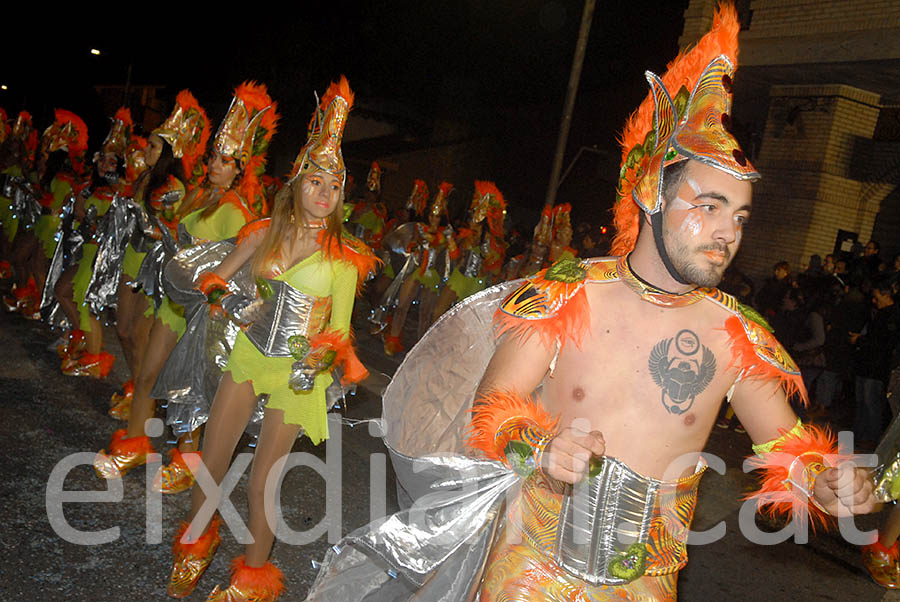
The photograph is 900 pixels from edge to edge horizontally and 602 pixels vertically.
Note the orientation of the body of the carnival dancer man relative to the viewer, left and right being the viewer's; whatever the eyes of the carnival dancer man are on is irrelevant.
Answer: facing the viewer and to the right of the viewer

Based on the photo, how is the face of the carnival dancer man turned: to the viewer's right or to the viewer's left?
to the viewer's right

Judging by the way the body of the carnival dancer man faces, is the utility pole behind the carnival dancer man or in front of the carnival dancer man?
behind
